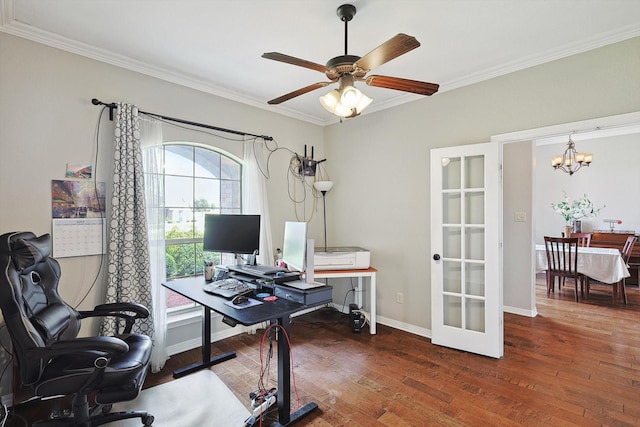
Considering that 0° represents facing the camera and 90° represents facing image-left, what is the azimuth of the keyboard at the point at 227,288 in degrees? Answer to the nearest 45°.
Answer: approximately 45°

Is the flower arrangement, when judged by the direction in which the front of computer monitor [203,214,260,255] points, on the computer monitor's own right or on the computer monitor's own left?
on the computer monitor's own left

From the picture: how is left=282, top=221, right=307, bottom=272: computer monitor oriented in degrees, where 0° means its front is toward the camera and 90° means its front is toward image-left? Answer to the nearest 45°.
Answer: approximately 45°
